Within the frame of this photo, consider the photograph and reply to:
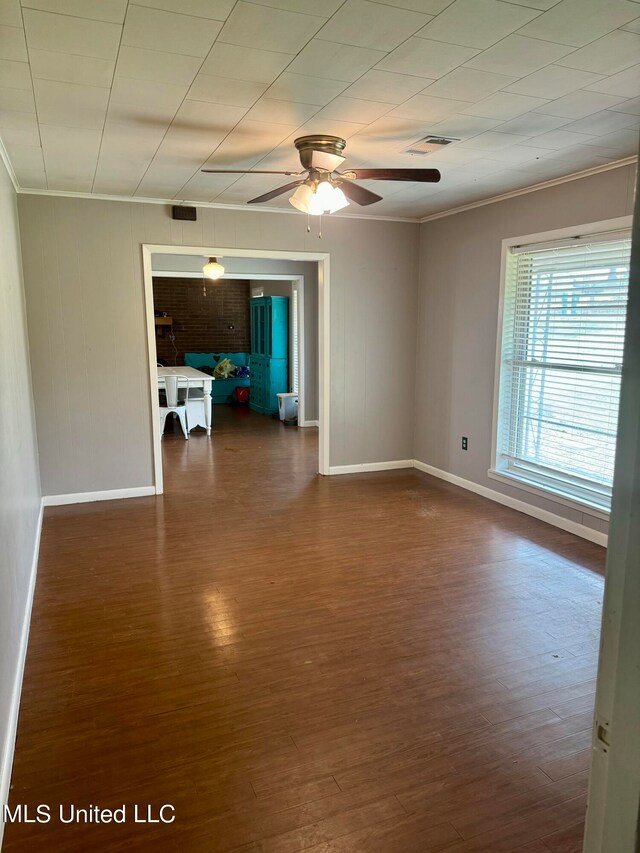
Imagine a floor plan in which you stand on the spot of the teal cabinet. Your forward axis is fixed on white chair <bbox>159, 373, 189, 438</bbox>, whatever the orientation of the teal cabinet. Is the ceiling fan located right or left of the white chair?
left

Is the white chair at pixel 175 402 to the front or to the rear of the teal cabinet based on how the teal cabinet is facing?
to the front

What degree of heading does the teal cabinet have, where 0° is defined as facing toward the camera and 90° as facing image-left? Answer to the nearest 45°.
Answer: approximately 45°

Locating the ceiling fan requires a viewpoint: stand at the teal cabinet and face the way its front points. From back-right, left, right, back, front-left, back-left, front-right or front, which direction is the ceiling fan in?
front-left

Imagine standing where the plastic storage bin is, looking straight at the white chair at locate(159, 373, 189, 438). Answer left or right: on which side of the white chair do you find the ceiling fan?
left
